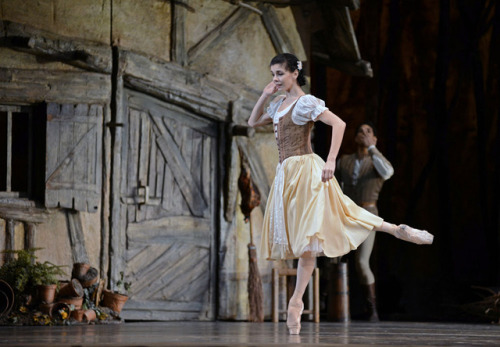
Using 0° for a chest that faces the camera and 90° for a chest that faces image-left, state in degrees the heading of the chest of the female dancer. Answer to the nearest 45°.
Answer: approximately 45°

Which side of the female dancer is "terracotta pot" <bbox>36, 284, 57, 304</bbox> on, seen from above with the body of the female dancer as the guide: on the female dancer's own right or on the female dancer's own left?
on the female dancer's own right

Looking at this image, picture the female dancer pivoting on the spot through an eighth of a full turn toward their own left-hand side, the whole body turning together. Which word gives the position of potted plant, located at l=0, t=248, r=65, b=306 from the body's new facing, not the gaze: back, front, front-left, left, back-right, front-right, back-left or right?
back-right

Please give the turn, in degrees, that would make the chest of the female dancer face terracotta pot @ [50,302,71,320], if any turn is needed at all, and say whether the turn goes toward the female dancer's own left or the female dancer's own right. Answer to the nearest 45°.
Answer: approximately 90° to the female dancer's own right

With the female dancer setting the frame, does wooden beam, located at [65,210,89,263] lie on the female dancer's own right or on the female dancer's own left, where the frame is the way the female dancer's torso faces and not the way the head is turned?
on the female dancer's own right

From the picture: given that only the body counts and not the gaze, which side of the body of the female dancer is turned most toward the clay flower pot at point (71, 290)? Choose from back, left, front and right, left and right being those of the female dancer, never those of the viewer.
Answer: right

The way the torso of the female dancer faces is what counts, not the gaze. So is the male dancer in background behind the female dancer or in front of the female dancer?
behind

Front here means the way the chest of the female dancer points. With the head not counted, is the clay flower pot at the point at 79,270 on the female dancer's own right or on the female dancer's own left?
on the female dancer's own right

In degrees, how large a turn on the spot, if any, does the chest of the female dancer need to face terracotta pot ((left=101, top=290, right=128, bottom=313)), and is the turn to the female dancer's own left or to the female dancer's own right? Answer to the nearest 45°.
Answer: approximately 90° to the female dancer's own right

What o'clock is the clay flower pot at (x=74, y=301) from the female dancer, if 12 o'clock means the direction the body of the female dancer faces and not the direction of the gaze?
The clay flower pot is roughly at 3 o'clock from the female dancer.
